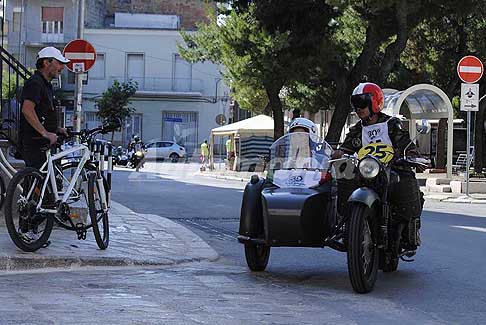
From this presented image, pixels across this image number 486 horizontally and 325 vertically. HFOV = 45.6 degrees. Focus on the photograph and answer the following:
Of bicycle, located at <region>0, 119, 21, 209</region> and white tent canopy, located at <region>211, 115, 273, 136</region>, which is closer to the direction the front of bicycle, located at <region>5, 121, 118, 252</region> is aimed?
the white tent canopy

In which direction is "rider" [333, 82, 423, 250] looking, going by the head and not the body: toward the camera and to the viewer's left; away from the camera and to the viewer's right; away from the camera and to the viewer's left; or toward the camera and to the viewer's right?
toward the camera and to the viewer's left

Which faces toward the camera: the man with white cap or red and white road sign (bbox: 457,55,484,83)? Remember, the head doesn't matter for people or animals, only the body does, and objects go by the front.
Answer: the red and white road sign

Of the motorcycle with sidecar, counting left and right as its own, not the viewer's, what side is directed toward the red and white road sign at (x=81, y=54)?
right

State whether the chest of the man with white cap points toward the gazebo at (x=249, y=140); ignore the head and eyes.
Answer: no

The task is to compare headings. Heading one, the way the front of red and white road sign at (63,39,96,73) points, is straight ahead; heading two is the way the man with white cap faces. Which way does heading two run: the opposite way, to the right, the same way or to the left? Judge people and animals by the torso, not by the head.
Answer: to the left

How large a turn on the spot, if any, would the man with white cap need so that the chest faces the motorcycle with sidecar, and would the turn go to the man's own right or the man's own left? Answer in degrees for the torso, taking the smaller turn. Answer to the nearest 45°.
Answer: approximately 45° to the man's own right

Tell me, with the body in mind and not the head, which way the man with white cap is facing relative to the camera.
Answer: to the viewer's right

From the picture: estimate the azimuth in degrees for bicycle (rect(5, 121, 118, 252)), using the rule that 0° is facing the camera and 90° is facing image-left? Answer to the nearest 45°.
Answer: approximately 225°

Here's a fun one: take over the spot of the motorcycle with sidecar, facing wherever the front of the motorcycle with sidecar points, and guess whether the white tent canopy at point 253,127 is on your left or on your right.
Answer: on your right

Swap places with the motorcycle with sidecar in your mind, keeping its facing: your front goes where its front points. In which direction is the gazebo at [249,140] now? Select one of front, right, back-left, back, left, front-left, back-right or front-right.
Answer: back-right

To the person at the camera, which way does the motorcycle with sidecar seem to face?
facing the viewer and to the left of the viewer

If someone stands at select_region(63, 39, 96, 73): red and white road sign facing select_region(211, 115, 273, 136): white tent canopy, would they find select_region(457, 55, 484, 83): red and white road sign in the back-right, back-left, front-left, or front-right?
front-right

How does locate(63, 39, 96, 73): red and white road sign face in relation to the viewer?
toward the camera

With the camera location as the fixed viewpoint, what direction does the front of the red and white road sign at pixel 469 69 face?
facing the viewer

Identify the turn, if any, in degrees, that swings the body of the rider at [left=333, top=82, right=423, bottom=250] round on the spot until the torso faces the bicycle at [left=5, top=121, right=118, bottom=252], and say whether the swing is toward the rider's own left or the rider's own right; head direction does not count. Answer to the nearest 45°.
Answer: approximately 45° to the rider's own right

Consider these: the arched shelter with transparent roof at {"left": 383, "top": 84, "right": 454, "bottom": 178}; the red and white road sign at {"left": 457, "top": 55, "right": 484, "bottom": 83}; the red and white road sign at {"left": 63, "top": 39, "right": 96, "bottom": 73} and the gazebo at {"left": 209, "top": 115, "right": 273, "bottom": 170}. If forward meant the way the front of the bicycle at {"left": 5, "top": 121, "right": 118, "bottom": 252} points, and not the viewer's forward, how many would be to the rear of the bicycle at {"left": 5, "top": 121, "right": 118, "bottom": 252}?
0

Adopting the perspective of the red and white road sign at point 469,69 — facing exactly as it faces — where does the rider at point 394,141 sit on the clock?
The rider is roughly at 12 o'clock from the red and white road sign.
